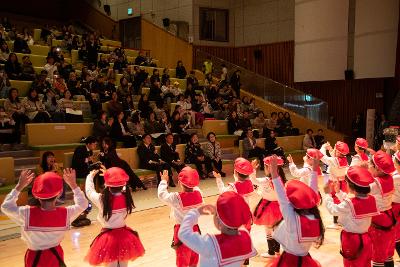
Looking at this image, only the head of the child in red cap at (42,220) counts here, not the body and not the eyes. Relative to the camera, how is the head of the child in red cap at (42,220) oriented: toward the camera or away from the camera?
away from the camera

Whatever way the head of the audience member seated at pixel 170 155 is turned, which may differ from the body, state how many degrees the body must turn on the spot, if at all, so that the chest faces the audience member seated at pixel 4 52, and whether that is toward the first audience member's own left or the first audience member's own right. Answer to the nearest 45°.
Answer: approximately 180°

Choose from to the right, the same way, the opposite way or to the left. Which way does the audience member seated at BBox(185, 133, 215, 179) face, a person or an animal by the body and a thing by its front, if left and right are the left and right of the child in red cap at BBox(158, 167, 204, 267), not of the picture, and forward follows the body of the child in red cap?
the opposite way

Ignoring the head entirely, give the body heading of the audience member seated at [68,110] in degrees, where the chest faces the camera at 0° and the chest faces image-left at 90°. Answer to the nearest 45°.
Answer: approximately 315°

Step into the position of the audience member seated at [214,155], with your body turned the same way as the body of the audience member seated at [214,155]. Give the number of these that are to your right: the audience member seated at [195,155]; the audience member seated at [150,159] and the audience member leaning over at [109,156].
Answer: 3

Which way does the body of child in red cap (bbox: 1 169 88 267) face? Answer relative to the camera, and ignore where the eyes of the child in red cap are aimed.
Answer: away from the camera

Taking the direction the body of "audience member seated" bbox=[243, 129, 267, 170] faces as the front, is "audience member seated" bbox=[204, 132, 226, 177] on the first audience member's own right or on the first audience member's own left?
on the first audience member's own right

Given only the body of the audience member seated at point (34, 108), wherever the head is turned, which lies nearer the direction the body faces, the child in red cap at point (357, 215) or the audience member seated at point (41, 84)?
the child in red cap

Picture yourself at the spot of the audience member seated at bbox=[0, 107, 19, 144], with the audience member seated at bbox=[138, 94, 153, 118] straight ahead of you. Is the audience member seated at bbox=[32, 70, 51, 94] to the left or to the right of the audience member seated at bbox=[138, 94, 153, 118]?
left

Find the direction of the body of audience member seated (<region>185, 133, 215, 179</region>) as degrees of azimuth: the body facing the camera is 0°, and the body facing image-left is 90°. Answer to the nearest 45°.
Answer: approximately 315°

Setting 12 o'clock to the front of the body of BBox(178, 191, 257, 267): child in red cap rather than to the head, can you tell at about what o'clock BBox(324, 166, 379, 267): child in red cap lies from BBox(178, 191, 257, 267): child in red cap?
BBox(324, 166, 379, 267): child in red cap is roughly at 3 o'clock from BBox(178, 191, 257, 267): child in red cap.

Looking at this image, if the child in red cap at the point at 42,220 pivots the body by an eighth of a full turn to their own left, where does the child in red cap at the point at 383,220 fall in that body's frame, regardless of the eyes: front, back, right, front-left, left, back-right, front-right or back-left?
back-right

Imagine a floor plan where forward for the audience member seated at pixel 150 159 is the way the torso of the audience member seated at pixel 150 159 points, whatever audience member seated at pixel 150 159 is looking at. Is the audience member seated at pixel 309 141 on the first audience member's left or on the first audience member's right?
on the first audience member's left

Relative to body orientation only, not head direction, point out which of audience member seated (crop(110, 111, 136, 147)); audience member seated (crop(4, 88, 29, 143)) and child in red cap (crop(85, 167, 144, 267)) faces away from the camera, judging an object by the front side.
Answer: the child in red cap

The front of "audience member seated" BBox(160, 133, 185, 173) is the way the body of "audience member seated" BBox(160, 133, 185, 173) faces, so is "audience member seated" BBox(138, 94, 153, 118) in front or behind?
behind
